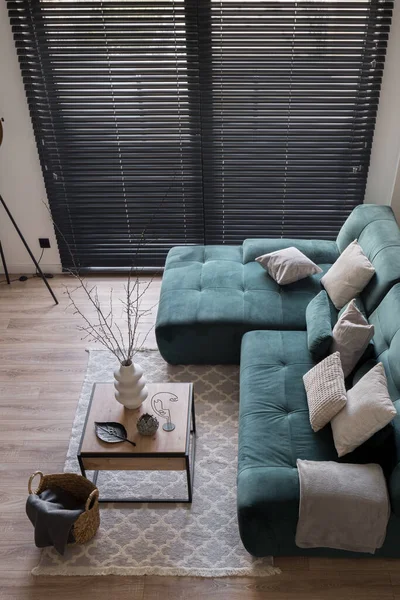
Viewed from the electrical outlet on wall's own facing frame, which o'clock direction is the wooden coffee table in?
The wooden coffee table is roughly at 12 o'clock from the electrical outlet on wall.

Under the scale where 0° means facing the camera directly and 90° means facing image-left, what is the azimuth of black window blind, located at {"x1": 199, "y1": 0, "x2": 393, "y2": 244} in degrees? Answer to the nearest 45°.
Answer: approximately 0°

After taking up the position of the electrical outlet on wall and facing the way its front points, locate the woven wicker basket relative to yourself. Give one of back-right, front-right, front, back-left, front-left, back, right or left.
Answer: front

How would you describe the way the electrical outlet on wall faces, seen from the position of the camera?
facing the viewer

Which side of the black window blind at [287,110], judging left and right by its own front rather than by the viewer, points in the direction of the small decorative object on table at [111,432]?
front

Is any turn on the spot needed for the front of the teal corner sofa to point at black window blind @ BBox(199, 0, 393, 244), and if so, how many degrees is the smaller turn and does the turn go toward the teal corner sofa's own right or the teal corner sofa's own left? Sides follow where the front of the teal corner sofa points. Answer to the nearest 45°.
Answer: approximately 90° to the teal corner sofa's own right

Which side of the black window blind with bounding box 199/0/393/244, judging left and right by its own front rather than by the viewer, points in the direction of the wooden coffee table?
front

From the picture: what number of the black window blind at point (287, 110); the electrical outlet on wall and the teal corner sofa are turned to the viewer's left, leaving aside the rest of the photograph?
1

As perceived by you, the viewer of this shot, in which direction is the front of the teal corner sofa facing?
facing to the left of the viewer

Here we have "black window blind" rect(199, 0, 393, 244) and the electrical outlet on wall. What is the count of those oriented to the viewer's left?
0

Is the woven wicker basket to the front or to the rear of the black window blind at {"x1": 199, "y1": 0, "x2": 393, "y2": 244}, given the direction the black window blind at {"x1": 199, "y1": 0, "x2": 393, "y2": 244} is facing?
to the front

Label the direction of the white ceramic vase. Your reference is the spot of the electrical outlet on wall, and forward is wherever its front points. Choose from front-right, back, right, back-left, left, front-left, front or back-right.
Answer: front

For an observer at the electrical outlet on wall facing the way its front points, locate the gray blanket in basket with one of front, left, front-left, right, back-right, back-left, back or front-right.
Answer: front

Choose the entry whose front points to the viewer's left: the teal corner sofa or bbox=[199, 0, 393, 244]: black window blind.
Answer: the teal corner sofa

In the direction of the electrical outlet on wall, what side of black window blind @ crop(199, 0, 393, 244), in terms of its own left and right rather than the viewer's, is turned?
right

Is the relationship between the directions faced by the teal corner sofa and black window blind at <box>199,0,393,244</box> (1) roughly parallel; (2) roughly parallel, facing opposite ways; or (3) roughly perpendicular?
roughly perpendicular
